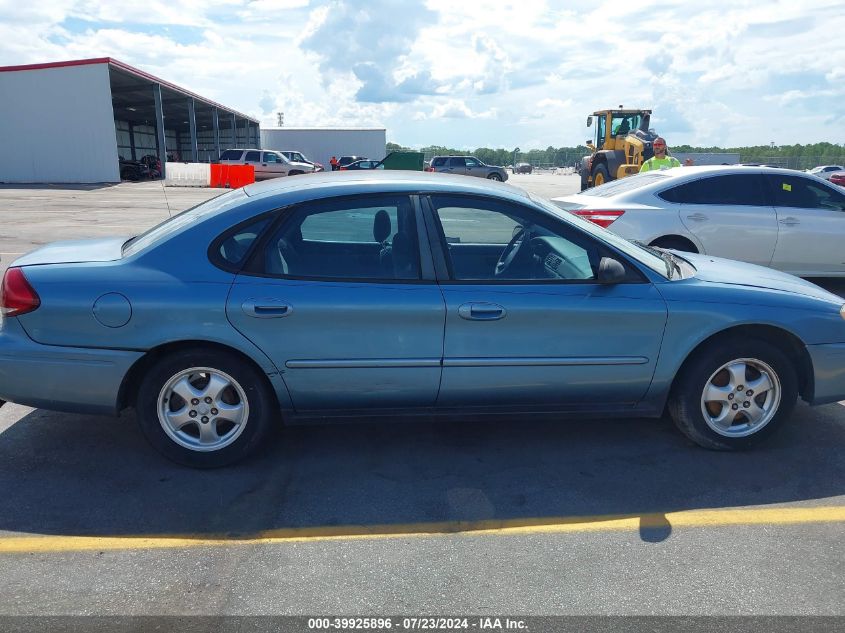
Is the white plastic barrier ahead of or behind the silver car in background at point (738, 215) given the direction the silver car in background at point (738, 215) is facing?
behind

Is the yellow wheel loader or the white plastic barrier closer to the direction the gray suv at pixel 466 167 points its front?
the yellow wheel loader

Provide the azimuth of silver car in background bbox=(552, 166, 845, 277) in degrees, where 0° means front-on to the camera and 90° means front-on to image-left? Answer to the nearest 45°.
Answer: approximately 270°

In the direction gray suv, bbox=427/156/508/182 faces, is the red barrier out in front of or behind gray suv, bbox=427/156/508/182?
behind

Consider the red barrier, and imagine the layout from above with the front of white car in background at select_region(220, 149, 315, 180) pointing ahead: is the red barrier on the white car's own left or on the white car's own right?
on the white car's own right

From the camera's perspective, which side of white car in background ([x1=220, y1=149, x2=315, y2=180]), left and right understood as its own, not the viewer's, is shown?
right

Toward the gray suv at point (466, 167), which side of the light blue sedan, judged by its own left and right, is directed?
left

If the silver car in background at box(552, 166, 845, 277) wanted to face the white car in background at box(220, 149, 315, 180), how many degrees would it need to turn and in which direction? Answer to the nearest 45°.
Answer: approximately 135° to its left

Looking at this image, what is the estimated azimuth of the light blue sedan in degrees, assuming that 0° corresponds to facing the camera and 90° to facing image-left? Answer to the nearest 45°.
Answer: approximately 270°

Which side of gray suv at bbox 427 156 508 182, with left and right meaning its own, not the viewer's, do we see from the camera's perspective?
right
